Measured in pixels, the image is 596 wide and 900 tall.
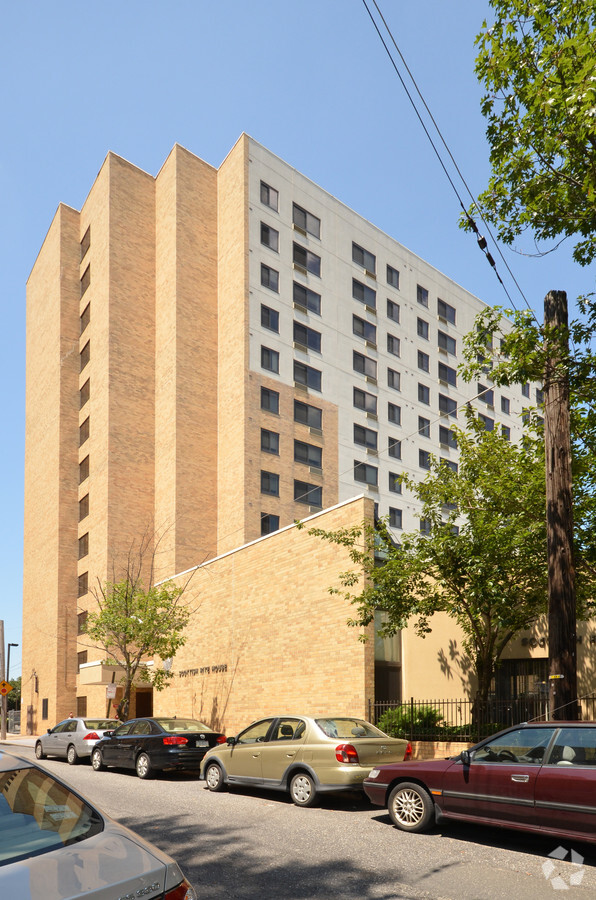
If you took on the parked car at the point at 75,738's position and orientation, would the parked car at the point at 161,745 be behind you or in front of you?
behind

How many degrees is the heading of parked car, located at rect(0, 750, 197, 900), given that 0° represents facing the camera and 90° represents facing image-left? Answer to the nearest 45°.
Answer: approximately 135°

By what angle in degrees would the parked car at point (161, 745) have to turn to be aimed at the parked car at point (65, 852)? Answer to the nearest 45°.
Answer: approximately 135° to its left

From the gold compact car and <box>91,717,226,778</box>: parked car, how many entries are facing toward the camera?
0

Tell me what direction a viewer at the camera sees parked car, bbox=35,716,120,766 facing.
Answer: facing away from the viewer and to the left of the viewer

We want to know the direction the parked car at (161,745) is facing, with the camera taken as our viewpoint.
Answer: facing away from the viewer and to the left of the viewer

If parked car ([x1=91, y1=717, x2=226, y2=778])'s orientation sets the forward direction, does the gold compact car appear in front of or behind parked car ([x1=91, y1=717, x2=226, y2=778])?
behind

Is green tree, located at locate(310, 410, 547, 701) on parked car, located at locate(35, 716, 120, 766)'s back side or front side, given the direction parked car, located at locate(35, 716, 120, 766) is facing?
on the back side

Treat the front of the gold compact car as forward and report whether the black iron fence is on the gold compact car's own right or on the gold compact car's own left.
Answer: on the gold compact car's own right

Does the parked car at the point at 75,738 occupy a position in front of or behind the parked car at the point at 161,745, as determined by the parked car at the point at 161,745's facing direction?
in front

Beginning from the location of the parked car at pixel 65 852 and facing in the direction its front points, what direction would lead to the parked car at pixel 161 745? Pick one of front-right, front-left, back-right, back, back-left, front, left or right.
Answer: front-right

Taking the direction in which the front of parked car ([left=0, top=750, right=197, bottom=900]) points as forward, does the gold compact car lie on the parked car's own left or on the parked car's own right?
on the parked car's own right

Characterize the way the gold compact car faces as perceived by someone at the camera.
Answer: facing away from the viewer and to the left of the viewer
